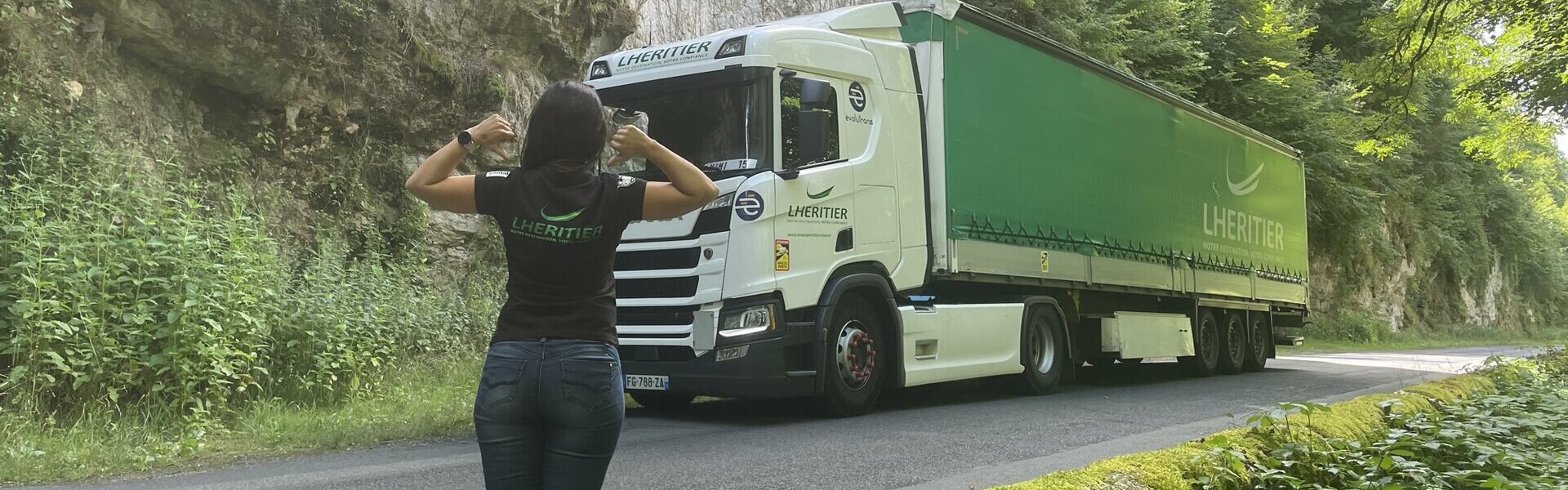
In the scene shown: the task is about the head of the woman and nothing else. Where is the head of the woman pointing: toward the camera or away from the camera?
away from the camera

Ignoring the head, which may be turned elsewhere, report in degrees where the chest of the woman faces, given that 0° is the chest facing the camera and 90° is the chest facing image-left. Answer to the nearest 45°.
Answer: approximately 180°

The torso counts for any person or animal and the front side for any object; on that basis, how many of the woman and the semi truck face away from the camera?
1

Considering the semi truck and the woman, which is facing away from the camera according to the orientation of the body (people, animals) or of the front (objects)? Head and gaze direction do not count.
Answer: the woman

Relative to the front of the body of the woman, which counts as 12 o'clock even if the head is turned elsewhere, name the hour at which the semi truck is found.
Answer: The semi truck is roughly at 1 o'clock from the woman.

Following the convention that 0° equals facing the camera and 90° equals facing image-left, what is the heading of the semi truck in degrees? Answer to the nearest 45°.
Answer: approximately 45°

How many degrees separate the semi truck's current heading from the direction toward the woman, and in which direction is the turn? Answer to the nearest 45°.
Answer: approximately 45° to its left
